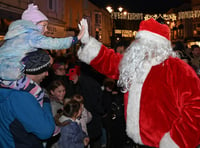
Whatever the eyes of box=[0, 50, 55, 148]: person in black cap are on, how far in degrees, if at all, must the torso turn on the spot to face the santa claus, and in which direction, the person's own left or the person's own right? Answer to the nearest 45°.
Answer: approximately 45° to the person's own right

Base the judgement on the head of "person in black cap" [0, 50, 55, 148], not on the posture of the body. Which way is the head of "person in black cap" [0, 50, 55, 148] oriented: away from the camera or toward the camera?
away from the camera

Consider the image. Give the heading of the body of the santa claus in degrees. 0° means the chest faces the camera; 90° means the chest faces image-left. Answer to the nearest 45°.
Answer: approximately 45°

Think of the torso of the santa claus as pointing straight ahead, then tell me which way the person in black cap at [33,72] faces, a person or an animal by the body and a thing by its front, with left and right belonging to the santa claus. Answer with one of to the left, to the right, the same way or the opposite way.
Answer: the opposite way

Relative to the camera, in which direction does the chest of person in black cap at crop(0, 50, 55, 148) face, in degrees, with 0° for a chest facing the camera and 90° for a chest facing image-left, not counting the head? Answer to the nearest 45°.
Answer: approximately 225°

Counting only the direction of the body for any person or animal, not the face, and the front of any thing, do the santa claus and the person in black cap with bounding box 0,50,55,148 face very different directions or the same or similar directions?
very different directions

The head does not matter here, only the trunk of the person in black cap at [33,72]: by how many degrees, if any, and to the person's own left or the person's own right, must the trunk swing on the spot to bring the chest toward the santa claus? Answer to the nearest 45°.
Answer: approximately 45° to the person's own right

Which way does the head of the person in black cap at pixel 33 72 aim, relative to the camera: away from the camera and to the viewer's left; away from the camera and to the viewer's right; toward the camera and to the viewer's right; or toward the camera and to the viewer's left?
away from the camera and to the viewer's right
